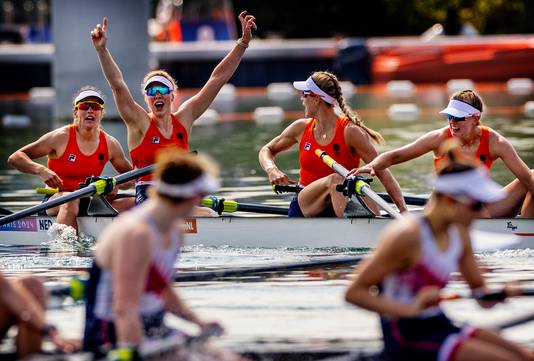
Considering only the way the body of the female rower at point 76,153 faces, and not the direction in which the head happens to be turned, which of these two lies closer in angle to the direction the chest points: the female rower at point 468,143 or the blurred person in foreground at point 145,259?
the blurred person in foreground

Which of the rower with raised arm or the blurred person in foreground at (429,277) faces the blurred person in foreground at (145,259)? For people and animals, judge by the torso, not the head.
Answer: the rower with raised arm

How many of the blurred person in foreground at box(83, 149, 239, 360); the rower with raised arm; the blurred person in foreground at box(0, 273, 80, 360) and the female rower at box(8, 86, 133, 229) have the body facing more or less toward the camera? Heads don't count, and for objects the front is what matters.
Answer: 2
